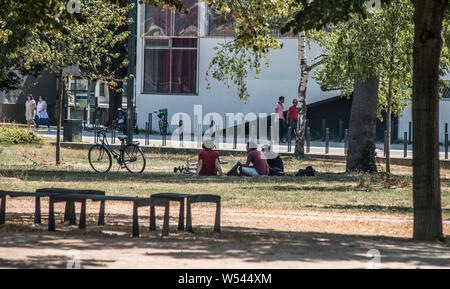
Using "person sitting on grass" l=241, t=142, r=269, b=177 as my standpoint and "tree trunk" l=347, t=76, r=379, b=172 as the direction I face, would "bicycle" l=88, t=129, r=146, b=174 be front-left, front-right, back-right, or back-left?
back-left

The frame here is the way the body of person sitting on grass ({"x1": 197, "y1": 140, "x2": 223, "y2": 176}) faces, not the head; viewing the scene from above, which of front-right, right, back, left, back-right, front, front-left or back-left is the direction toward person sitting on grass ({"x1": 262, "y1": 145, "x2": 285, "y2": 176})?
front-right

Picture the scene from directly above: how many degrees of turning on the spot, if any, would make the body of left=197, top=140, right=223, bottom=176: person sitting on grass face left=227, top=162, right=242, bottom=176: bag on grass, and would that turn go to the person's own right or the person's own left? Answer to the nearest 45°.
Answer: approximately 45° to the person's own right
